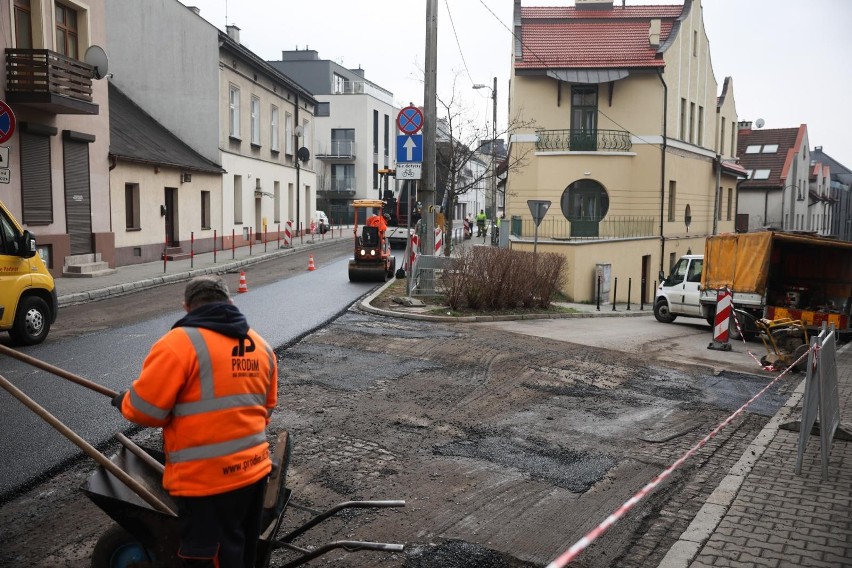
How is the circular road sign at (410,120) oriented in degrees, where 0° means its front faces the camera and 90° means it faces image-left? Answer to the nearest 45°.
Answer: approximately 0°

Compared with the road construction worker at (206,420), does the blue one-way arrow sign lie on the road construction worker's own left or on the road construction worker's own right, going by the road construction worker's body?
on the road construction worker's own right

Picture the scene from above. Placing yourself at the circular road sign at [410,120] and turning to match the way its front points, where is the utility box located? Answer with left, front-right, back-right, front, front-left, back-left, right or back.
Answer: back-left

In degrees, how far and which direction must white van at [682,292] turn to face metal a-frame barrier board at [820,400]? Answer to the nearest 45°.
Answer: approximately 135° to its left

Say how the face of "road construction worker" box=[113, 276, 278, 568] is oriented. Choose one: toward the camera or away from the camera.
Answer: away from the camera

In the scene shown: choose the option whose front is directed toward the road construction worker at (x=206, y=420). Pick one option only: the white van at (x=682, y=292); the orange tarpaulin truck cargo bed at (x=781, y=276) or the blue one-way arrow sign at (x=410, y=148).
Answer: the blue one-way arrow sign
